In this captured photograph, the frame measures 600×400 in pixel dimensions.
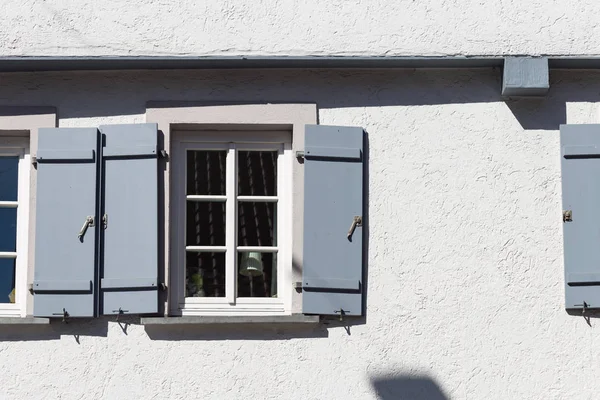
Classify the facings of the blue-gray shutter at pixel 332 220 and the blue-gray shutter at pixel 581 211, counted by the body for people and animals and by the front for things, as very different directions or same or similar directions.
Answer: same or similar directions

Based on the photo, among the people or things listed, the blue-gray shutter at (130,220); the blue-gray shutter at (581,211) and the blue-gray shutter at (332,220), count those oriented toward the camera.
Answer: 3

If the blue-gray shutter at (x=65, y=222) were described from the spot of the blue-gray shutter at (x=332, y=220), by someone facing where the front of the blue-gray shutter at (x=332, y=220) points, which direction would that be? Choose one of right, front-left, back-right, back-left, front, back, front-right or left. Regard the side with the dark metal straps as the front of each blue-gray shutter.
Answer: right

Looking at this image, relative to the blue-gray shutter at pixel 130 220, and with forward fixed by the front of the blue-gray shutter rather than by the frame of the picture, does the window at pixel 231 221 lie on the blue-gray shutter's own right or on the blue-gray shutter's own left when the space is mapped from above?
on the blue-gray shutter's own left

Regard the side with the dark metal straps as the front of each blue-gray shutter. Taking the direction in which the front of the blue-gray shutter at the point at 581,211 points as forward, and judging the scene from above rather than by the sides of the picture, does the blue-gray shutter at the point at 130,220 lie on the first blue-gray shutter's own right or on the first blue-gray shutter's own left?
on the first blue-gray shutter's own right

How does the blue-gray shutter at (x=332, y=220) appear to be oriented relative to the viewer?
toward the camera

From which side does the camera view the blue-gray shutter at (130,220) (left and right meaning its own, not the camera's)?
front

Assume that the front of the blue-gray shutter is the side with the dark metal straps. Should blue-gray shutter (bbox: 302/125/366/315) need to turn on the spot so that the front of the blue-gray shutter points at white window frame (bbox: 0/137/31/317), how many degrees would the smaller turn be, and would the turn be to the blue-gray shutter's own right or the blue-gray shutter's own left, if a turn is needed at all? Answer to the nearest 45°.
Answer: approximately 90° to the blue-gray shutter's own right

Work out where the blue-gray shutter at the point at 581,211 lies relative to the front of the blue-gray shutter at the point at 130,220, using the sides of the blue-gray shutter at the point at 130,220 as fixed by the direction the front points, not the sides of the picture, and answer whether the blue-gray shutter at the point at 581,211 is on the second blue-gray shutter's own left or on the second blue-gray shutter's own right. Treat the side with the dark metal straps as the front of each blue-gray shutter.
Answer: on the second blue-gray shutter's own left

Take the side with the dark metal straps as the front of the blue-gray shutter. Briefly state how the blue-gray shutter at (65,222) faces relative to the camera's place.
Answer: facing the viewer

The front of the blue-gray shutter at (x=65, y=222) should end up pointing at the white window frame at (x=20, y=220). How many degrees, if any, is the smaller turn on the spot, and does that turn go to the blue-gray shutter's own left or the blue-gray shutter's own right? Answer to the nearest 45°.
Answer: approximately 135° to the blue-gray shutter's own right

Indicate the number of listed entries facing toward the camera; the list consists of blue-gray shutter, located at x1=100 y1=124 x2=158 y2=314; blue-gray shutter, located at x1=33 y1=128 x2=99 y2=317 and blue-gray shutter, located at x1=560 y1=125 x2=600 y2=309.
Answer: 3
